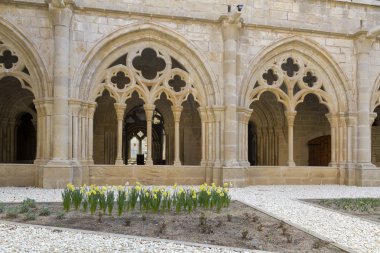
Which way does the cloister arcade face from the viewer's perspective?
toward the camera
